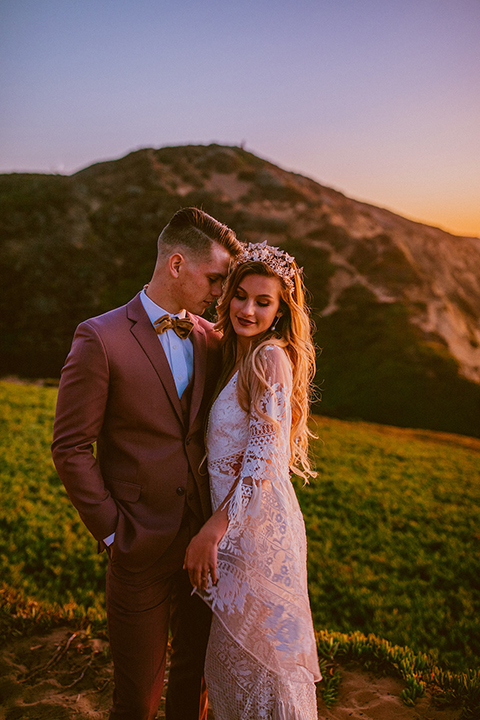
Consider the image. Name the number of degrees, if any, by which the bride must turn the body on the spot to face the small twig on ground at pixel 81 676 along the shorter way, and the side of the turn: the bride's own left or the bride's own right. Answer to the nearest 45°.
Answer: approximately 90° to the bride's own right

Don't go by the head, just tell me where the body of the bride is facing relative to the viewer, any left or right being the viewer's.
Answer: facing the viewer and to the left of the viewer

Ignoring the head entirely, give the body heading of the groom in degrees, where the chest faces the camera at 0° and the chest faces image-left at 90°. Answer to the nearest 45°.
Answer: approximately 315°

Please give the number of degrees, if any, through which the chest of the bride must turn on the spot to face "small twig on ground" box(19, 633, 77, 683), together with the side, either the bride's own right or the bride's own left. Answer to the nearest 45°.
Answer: approximately 90° to the bride's own right

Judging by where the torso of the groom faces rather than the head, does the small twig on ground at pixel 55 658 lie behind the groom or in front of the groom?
behind

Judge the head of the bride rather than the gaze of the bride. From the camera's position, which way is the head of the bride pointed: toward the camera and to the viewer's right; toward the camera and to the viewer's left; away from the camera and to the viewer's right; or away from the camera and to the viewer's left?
toward the camera and to the viewer's left

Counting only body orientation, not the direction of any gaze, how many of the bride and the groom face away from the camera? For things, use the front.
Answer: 0
